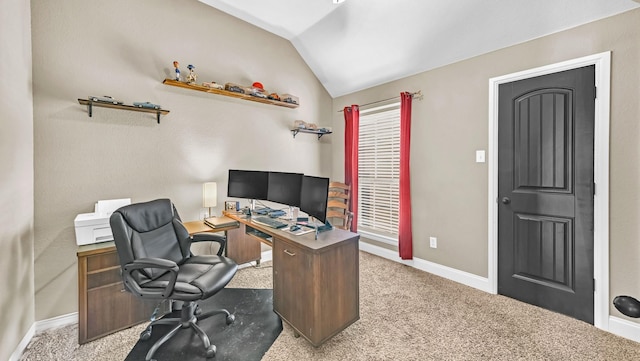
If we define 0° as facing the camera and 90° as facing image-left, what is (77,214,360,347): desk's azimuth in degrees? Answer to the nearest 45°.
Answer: approximately 45°

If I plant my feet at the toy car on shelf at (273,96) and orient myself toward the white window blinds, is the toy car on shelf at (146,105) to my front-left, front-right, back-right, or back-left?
back-right

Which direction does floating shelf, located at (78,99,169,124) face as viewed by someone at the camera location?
facing the viewer and to the right of the viewer

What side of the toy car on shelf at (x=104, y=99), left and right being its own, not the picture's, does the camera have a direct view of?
left

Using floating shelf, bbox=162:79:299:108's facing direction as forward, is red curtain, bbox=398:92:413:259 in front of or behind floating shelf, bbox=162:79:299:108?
in front

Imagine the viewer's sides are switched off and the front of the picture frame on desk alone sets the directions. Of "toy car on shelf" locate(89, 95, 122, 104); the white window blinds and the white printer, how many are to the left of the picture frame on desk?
1

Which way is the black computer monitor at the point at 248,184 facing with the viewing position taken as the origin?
facing the viewer

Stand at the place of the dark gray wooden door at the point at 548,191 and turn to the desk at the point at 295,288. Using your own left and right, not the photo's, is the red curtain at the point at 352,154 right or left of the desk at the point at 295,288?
right

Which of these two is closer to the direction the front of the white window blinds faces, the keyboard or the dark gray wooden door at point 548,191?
the keyboard

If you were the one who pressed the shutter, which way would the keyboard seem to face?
facing the viewer and to the left of the viewer

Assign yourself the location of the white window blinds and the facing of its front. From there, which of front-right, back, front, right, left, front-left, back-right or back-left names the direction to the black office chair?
front
